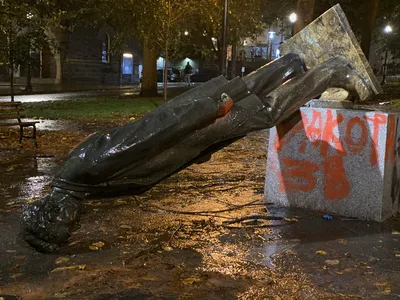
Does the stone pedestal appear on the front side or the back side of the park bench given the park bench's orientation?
on the front side

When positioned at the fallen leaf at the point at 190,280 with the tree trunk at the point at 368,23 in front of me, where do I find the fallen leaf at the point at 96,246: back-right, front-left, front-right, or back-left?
front-left

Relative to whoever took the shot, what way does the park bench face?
facing the viewer and to the right of the viewer

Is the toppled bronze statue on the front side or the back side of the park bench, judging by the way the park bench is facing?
on the front side

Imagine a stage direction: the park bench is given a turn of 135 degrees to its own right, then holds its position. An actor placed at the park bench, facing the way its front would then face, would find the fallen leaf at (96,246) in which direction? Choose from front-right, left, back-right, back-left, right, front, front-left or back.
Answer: left

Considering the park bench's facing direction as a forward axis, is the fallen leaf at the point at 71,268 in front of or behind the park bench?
in front

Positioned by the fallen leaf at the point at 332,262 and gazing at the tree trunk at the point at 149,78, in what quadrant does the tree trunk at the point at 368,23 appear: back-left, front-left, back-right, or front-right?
front-right

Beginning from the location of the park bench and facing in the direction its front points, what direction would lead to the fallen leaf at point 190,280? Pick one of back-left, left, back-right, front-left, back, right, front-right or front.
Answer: front-right

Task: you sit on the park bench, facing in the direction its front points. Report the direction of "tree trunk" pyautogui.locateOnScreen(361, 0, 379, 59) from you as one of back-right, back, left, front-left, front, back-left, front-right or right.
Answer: left

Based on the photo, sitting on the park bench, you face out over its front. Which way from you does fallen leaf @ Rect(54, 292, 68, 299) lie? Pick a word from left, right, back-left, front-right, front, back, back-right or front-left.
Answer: front-right

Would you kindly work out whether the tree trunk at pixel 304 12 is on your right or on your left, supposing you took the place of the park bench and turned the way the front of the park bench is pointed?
on your left

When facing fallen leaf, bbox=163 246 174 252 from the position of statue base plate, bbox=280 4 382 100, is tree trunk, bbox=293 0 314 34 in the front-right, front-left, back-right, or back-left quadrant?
back-right

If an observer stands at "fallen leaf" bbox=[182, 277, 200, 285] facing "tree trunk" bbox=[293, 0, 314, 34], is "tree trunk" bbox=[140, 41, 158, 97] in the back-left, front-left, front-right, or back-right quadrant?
front-left
